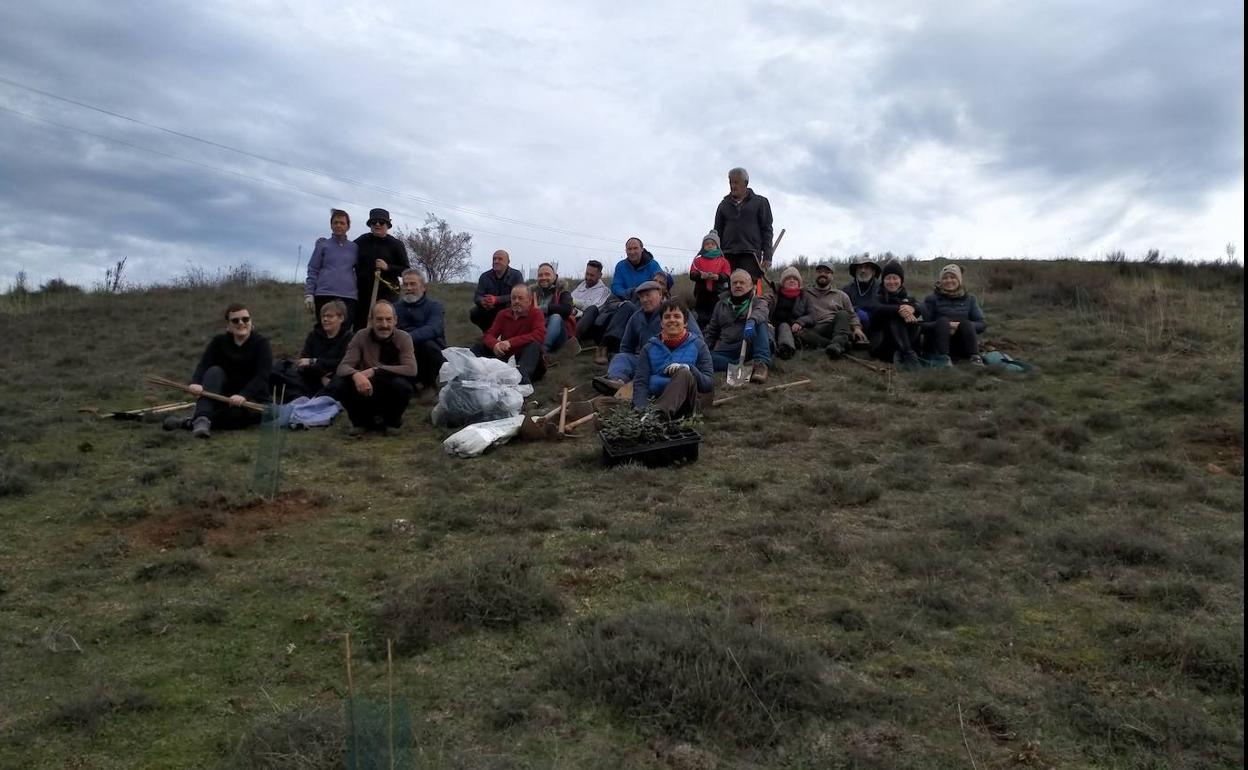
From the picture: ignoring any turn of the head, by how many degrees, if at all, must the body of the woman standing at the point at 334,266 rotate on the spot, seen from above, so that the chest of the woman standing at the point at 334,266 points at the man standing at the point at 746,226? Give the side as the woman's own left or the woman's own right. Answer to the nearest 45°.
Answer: approximately 90° to the woman's own left

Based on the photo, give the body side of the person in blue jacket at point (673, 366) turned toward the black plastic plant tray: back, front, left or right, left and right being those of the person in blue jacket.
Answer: front

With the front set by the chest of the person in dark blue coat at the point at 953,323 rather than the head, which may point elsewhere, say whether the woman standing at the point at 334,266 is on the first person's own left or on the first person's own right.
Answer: on the first person's own right

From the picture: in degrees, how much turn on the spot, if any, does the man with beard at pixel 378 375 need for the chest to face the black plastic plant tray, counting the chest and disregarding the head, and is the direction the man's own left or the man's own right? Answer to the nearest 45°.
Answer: approximately 45° to the man's own left

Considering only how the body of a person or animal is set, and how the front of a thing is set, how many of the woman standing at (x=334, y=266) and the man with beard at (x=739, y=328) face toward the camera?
2

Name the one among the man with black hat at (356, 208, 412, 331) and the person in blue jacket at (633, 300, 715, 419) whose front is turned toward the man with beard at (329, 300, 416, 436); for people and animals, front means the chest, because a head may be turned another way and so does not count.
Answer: the man with black hat

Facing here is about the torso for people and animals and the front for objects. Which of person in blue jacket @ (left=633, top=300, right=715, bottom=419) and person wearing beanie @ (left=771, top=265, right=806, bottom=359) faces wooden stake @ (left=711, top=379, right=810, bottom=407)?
the person wearing beanie

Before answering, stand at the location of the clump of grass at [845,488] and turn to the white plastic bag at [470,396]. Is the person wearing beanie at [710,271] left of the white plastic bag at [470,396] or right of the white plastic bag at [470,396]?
right

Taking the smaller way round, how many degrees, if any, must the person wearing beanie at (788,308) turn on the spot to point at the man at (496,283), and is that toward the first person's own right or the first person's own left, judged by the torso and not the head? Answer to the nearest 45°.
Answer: approximately 90° to the first person's own right

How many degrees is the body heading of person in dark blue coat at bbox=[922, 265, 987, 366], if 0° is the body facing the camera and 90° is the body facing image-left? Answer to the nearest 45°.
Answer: approximately 0°
